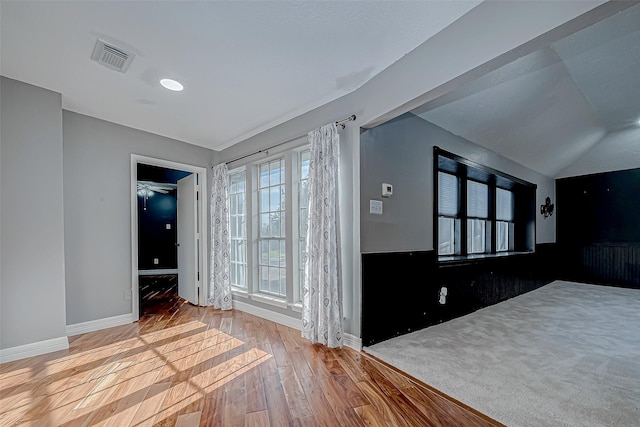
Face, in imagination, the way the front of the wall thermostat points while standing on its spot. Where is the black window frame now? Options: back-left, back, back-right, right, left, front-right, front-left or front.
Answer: left

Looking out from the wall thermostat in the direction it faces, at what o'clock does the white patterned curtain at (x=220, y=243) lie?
The white patterned curtain is roughly at 5 o'clock from the wall thermostat.

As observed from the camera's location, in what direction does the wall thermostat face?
facing the viewer and to the right of the viewer

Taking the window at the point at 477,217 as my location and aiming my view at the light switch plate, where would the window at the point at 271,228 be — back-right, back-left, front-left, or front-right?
front-right

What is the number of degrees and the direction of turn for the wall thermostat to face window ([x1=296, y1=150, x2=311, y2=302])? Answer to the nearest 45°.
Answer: approximately 135° to its right

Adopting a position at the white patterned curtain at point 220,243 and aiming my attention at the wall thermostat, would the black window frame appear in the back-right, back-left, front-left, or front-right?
front-left

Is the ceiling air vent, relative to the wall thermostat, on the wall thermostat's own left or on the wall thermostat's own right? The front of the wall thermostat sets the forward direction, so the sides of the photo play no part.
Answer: on the wall thermostat's own right

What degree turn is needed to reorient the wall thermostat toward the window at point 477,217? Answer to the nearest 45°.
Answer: approximately 90° to its left

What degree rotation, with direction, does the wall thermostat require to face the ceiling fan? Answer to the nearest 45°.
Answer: approximately 180°

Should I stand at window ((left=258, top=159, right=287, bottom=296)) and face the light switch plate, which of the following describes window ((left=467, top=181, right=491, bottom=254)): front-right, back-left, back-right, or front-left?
front-left
